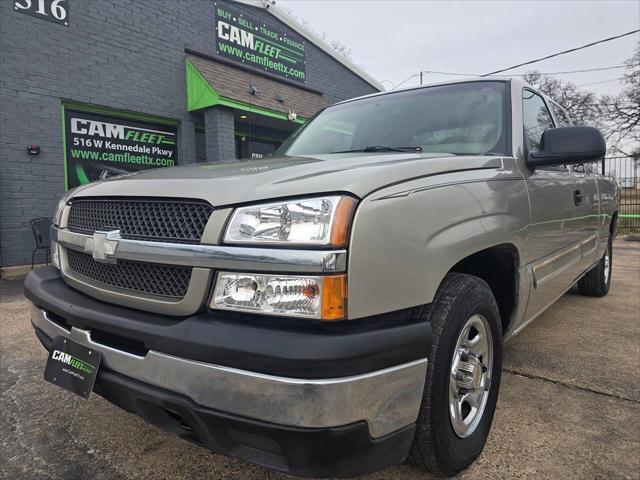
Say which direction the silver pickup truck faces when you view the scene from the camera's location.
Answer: facing the viewer and to the left of the viewer

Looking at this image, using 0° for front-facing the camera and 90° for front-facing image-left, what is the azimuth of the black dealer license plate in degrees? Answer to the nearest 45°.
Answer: approximately 45°

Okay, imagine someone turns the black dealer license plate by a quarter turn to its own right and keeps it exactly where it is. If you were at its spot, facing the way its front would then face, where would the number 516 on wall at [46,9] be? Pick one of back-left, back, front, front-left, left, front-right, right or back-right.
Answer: front-right

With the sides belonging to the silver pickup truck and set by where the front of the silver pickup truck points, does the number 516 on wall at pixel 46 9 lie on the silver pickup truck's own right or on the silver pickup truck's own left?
on the silver pickup truck's own right

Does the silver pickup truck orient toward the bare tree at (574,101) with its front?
no
